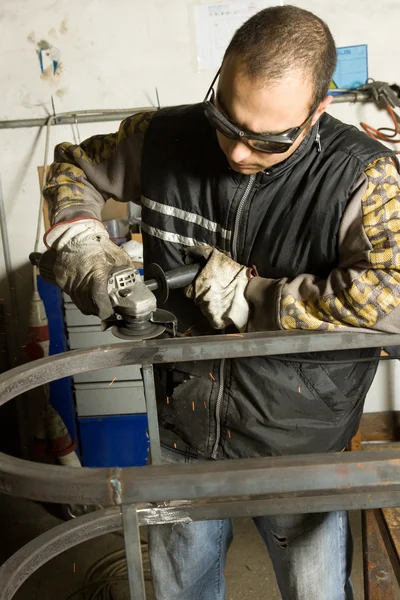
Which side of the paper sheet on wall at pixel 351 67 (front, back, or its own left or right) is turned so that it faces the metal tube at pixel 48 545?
front

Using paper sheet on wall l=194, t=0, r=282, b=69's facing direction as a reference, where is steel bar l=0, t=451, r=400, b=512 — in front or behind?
in front

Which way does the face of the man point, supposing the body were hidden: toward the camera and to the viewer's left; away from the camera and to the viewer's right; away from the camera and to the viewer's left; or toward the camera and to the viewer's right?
toward the camera and to the viewer's left

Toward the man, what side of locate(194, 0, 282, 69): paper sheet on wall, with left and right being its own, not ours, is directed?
front

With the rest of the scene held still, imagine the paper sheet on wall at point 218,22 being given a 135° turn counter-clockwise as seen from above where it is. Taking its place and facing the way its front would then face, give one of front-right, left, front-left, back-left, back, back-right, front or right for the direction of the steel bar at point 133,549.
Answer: back-right

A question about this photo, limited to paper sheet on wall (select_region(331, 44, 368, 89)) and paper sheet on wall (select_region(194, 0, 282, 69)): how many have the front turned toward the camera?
2

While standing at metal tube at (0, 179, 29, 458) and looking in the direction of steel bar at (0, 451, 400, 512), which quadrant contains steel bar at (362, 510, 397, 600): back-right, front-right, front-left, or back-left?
front-left

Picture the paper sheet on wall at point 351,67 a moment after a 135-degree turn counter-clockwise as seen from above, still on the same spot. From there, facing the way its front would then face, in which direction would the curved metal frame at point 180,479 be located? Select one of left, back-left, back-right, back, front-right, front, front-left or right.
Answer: back-right

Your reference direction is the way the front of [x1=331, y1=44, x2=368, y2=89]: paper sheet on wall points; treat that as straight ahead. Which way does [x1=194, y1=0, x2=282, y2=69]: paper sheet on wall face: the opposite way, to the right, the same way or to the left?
the same way

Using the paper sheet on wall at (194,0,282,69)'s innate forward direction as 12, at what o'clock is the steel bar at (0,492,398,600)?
The steel bar is roughly at 12 o'clock from the paper sheet on wall.

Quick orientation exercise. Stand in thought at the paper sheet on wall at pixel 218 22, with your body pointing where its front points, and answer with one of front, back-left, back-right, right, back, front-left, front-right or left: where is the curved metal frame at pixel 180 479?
front

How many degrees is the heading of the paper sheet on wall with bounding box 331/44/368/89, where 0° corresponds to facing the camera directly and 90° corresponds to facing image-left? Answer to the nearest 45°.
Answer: approximately 0°

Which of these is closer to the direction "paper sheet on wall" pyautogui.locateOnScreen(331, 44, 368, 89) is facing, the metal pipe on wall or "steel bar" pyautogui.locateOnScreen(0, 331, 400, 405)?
the steel bar

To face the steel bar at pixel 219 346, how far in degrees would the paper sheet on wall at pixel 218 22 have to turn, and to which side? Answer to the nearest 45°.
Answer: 0° — it already faces it

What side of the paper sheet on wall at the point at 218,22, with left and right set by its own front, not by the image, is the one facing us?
front
